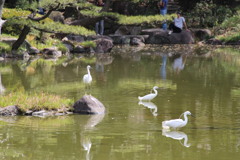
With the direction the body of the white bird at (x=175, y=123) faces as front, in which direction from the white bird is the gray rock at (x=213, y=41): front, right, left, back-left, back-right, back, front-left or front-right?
left

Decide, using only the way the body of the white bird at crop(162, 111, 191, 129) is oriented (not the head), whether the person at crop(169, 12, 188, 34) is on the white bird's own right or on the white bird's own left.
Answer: on the white bird's own left

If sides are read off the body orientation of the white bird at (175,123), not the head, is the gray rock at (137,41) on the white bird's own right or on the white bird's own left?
on the white bird's own left

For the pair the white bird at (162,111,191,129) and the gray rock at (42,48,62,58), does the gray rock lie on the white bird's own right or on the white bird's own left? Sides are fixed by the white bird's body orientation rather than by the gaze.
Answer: on the white bird's own left

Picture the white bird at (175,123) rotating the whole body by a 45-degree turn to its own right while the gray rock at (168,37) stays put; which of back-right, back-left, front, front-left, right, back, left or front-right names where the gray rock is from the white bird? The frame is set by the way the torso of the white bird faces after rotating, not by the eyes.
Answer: back-left

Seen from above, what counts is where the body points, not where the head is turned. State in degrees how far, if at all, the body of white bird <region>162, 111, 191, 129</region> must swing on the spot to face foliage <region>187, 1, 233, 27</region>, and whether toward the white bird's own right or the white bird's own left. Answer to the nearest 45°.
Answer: approximately 90° to the white bird's own left

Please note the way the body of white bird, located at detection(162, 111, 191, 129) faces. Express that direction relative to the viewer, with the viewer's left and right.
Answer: facing to the right of the viewer

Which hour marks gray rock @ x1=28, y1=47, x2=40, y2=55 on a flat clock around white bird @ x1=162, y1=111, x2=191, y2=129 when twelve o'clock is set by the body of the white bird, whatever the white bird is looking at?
The gray rock is roughly at 8 o'clock from the white bird.

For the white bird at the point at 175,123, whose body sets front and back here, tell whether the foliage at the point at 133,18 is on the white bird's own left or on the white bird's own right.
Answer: on the white bird's own left

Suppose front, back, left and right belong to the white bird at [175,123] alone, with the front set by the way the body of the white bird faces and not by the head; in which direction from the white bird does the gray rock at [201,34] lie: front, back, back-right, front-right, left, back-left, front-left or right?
left

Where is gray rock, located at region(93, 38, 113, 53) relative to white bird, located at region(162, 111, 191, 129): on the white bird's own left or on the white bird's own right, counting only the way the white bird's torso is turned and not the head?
on the white bird's own left

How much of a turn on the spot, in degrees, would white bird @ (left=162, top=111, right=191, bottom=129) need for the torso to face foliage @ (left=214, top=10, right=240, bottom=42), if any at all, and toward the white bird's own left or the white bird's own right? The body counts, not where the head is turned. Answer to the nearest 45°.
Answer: approximately 90° to the white bird's own left
